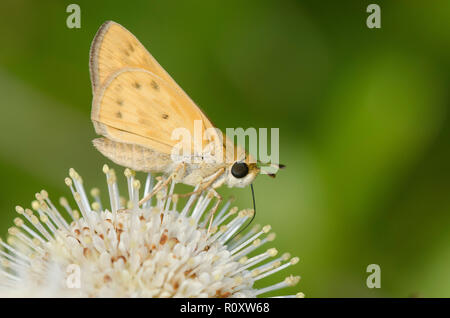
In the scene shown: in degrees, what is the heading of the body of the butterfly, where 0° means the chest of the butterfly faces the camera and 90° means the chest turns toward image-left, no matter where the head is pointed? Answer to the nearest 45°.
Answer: approximately 270°
